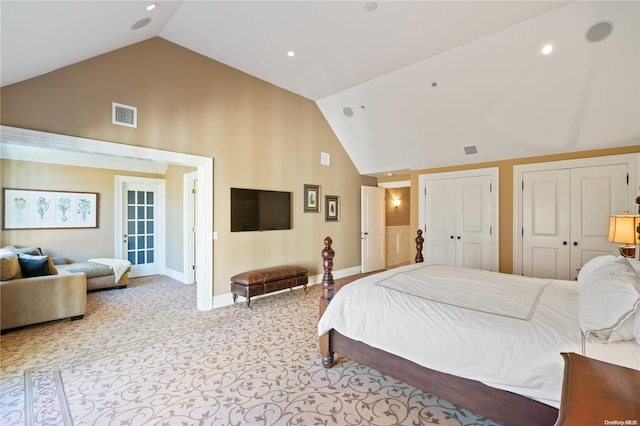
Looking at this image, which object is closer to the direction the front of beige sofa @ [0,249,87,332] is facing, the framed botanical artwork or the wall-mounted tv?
the wall-mounted tv

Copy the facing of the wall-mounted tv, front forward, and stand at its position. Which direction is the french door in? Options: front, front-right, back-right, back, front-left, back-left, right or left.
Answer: back

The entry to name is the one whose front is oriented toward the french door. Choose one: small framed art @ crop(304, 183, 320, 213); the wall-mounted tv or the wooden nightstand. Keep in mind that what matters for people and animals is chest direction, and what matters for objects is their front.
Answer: the wooden nightstand

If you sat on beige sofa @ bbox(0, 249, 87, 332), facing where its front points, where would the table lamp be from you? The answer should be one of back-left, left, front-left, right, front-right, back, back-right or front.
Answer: front-right

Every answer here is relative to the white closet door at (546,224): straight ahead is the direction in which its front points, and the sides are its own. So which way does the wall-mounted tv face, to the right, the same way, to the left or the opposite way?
to the left

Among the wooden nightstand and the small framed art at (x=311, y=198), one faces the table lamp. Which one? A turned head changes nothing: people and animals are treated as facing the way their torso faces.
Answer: the small framed art

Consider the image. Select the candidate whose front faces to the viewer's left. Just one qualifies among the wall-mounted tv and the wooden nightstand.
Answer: the wooden nightstand

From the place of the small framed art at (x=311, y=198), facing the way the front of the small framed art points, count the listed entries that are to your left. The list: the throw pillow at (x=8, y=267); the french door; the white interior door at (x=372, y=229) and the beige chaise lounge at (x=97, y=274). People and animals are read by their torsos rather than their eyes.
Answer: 1

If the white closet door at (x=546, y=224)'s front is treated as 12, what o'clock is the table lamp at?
The table lamp is roughly at 11 o'clock from the white closet door.

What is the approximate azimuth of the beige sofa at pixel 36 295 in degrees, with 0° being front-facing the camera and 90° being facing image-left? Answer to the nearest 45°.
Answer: approximately 270°

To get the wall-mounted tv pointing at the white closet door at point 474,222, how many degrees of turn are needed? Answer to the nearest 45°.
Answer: approximately 45° to its left

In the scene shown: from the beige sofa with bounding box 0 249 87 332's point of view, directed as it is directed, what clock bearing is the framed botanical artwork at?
The framed botanical artwork is roughly at 9 o'clock from the beige sofa.

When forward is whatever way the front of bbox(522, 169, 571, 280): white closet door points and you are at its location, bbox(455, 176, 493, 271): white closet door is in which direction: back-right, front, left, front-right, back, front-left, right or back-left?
right

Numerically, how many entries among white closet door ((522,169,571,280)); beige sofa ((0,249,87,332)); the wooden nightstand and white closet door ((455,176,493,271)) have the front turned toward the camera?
2

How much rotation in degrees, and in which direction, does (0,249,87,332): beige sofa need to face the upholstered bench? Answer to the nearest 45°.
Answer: approximately 45° to its right

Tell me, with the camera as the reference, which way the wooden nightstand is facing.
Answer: facing to the left of the viewer
